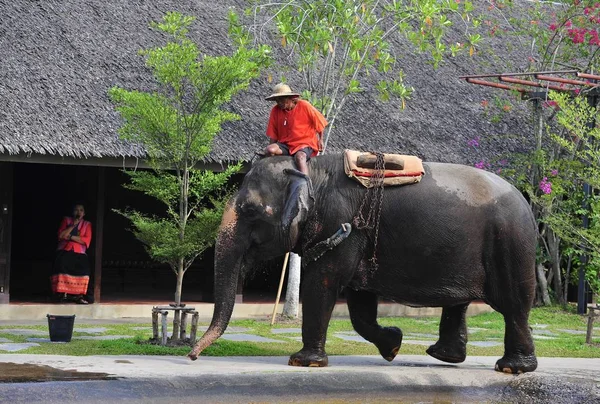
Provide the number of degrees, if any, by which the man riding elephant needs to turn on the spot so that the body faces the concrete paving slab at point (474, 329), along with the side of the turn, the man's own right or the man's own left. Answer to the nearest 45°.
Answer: approximately 180°

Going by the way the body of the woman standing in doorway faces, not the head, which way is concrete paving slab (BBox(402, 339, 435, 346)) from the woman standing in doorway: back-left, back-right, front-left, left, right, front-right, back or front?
front-left

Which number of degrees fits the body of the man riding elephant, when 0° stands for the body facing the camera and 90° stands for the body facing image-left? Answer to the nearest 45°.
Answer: approximately 45°

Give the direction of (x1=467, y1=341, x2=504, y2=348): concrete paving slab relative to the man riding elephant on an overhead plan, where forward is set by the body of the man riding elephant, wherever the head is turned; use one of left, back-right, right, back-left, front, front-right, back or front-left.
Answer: back

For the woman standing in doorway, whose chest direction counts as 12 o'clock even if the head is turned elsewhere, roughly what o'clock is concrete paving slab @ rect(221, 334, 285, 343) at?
The concrete paving slab is roughly at 11 o'clock from the woman standing in doorway.

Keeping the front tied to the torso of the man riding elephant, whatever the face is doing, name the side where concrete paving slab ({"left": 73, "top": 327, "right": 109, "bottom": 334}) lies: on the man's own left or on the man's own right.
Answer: on the man's own right

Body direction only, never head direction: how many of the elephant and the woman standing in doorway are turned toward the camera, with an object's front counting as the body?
1

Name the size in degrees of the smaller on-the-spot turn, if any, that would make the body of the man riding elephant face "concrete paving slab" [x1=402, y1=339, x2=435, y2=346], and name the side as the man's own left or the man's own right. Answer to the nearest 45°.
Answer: approximately 180°

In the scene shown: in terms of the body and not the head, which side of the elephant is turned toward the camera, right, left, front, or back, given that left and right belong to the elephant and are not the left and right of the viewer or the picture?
left

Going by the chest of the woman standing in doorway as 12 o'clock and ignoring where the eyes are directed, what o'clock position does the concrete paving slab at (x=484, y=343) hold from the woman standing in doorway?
The concrete paving slab is roughly at 10 o'clock from the woman standing in doorway.
